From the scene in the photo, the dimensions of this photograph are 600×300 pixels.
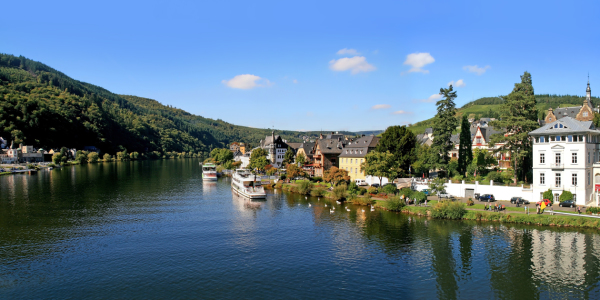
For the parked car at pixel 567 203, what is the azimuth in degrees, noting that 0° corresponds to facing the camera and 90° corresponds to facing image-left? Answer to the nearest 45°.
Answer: approximately 90°
